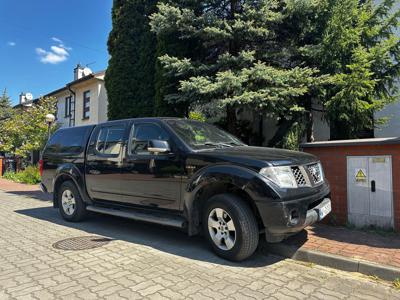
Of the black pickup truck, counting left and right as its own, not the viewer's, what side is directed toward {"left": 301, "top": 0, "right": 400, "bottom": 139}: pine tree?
left

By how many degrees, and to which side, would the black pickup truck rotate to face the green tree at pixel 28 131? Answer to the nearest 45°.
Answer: approximately 180°

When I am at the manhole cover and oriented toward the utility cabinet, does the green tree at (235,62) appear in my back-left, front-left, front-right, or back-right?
front-left

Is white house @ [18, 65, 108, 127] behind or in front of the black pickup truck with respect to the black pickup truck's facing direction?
behind

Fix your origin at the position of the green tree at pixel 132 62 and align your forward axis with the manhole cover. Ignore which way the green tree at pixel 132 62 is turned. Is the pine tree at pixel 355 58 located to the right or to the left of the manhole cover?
left

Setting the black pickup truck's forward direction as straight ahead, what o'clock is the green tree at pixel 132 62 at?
The green tree is roughly at 7 o'clock from the black pickup truck.

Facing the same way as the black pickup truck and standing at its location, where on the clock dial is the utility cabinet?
The utility cabinet is roughly at 10 o'clock from the black pickup truck.

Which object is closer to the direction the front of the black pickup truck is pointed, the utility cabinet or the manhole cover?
the utility cabinet

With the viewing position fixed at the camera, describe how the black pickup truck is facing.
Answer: facing the viewer and to the right of the viewer

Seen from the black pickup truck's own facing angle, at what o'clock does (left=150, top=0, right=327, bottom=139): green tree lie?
The green tree is roughly at 8 o'clock from the black pickup truck.
